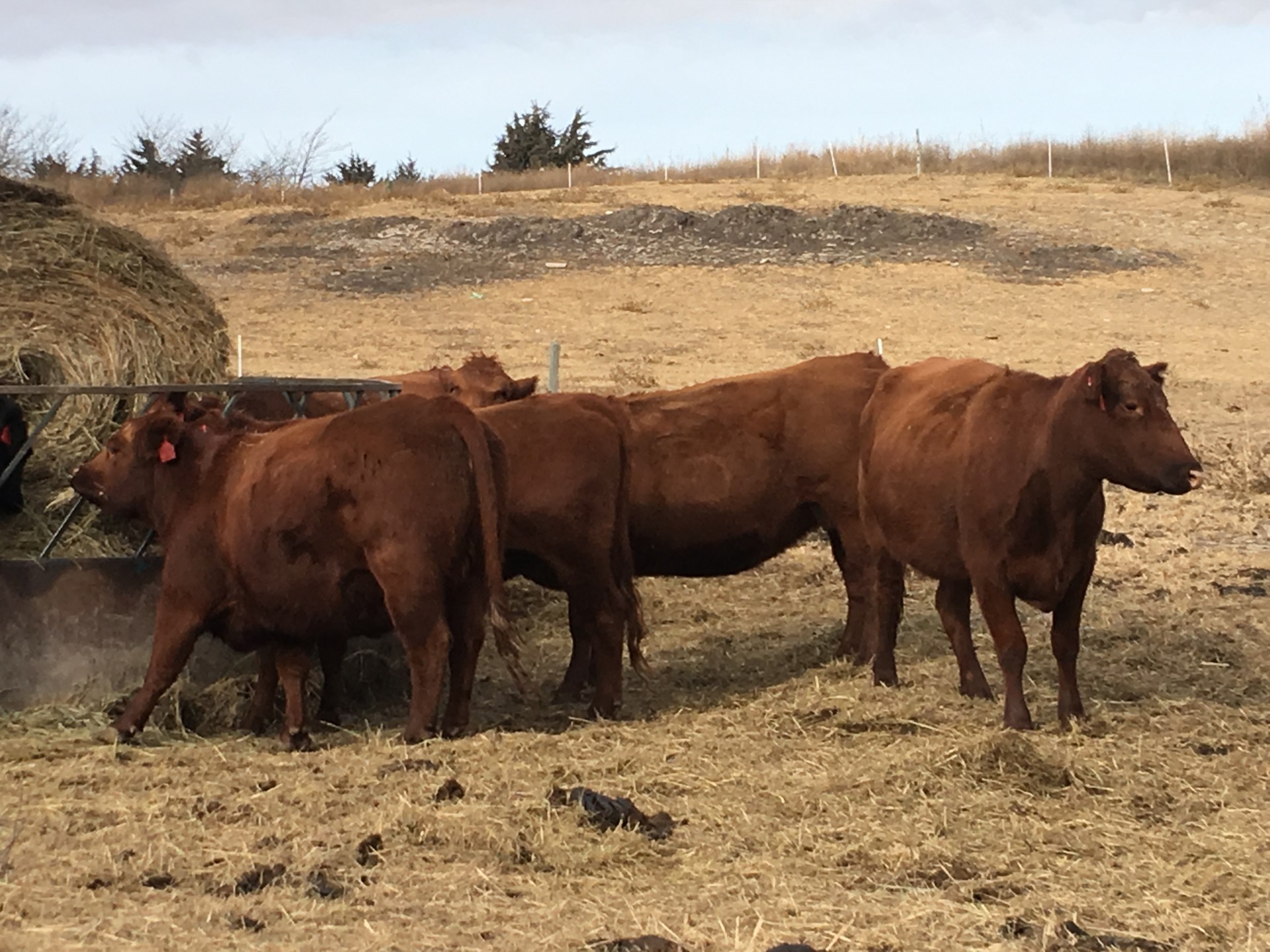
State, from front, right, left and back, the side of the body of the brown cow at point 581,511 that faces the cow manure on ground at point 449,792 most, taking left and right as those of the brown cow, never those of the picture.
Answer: left

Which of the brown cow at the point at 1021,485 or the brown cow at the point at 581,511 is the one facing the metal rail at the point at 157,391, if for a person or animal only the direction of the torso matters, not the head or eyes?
the brown cow at the point at 581,511

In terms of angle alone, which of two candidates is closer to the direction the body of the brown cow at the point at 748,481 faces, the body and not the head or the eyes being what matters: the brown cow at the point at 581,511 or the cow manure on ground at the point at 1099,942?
the brown cow

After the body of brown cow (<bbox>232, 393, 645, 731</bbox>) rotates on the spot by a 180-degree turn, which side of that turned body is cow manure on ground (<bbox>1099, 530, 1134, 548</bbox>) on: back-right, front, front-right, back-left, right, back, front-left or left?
front-left

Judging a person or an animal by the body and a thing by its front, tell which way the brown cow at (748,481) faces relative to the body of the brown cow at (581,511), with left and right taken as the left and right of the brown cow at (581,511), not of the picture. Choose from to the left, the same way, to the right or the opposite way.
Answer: the same way

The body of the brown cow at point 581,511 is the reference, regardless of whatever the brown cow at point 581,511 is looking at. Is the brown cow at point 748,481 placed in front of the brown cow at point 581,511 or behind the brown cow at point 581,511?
behind

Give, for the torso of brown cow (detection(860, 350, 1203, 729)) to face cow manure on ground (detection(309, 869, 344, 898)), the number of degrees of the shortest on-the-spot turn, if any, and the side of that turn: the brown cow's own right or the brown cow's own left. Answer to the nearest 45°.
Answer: approximately 90° to the brown cow's own right

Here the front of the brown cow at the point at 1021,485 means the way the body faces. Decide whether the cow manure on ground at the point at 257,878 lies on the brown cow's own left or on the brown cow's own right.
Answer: on the brown cow's own right

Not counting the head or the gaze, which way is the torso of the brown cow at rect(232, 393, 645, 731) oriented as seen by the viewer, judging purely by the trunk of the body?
to the viewer's left

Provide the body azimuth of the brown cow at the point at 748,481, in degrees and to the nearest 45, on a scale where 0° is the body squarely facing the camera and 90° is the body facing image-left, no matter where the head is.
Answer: approximately 90°

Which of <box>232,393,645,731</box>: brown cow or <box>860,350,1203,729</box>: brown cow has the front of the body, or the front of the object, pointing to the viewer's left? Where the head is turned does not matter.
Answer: <box>232,393,645,731</box>: brown cow

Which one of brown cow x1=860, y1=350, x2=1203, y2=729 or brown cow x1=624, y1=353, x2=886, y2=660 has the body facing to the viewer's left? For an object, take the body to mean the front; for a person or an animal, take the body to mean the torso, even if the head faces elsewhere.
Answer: brown cow x1=624, y1=353, x2=886, y2=660

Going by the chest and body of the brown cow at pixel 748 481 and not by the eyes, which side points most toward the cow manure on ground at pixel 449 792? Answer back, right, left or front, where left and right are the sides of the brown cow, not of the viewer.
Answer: left
